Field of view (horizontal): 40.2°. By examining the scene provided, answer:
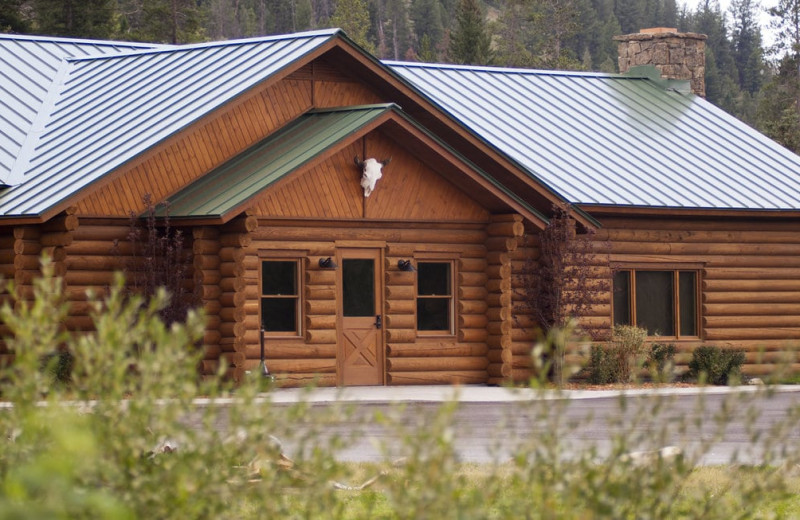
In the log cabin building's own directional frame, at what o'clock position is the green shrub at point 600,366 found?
The green shrub is roughly at 10 o'clock from the log cabin building.

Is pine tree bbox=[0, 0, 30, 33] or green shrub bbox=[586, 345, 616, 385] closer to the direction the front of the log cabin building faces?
the green shrub

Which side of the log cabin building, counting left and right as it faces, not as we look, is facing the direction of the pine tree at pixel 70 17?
back

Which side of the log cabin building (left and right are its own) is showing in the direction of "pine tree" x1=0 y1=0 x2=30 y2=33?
back

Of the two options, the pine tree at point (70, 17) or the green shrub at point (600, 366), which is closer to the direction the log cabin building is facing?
the green shrub

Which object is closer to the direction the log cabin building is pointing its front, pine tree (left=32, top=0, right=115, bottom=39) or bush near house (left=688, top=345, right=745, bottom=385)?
the bush near house

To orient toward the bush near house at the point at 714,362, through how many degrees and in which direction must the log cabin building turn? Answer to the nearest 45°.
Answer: approximately 45° to its left

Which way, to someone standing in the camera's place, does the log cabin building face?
facing the viewer and to the right of the viewer
